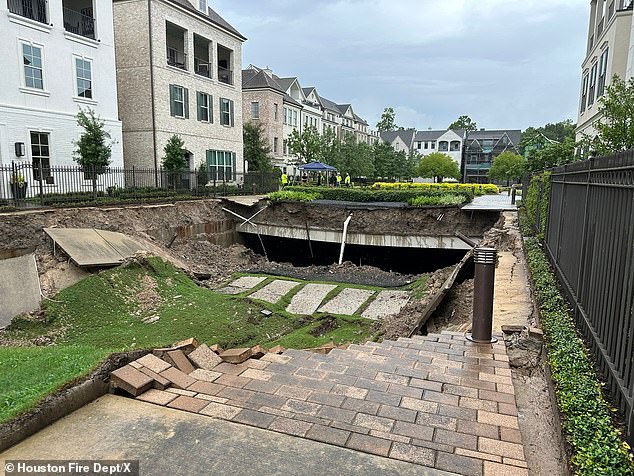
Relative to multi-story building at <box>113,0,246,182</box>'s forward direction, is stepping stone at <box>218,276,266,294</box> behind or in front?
in front

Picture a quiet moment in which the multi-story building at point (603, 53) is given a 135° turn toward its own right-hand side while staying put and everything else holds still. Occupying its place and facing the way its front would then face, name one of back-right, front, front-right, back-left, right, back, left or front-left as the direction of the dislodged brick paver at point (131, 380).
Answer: back-right

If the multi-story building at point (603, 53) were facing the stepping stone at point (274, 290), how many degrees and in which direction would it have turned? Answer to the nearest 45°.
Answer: approximately 45° to its left

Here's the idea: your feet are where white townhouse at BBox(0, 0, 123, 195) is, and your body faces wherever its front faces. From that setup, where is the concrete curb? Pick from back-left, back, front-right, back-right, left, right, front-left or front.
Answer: front-right

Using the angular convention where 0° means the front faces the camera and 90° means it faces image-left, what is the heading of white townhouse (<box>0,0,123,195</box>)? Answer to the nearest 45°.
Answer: approximately 315°

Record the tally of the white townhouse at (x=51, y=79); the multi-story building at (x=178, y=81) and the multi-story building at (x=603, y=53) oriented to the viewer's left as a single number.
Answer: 1

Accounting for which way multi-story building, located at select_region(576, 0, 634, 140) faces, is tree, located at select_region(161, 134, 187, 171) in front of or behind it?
in front

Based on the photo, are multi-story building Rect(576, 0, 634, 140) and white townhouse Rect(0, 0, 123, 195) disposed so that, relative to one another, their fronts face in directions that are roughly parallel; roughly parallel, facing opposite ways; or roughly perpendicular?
roughly parallel, facing opposite ways

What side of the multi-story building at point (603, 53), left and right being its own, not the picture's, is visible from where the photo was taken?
left

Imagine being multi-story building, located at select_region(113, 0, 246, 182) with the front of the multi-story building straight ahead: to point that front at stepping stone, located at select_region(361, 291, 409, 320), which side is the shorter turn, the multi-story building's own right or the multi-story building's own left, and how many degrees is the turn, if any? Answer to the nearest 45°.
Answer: approximately 45° to the multi-story building's own right

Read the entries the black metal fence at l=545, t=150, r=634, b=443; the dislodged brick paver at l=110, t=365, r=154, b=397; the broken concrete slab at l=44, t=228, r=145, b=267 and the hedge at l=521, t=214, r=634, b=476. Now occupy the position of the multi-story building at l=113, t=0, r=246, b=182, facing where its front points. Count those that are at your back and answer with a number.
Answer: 0

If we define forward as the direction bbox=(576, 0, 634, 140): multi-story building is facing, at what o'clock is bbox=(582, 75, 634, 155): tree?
The tree is roughly at 9 o'clock from the multi-story building.

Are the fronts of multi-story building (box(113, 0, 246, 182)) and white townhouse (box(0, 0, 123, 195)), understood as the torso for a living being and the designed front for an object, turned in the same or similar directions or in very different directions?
same or similar directions
